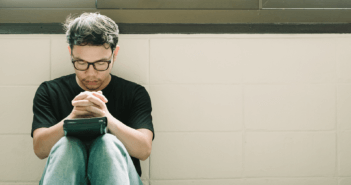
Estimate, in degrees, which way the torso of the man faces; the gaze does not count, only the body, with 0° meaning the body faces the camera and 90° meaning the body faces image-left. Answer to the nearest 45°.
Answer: approximately 0°
